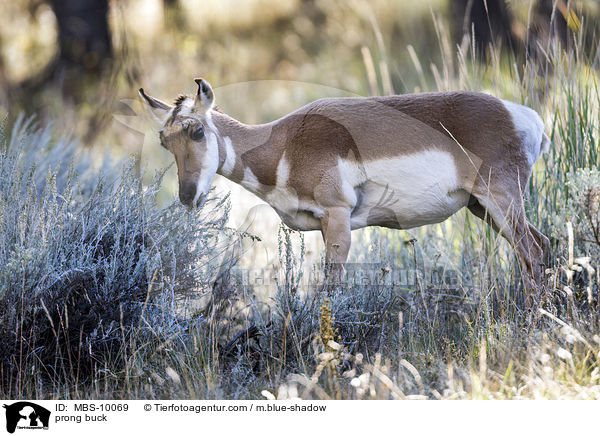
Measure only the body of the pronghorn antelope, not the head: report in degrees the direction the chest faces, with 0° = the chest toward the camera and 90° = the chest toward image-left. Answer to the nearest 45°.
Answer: approximately 90°

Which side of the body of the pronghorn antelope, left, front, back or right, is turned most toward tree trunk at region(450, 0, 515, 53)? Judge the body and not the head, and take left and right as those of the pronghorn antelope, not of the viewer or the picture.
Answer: right

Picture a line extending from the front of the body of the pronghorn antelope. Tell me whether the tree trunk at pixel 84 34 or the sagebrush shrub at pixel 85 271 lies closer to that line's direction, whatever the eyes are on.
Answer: the sagebrush shrub

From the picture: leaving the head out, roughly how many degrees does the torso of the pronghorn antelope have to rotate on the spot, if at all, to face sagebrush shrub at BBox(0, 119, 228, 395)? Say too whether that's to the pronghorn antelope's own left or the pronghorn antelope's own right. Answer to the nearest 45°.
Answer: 0° — it already faces it

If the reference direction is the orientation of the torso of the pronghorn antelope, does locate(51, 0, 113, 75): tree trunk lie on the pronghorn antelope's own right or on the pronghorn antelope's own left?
on the pronghorn antelope's own right

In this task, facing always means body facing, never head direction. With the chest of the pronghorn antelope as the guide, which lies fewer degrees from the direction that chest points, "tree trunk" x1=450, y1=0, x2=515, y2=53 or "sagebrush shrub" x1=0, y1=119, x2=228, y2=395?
the sagebrush shrub
